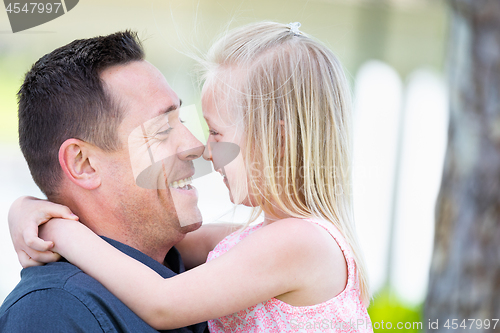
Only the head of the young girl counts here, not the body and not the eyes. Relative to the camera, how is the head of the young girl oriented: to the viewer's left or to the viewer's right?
to the viewer's left

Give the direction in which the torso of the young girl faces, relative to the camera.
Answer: to the viewer's left

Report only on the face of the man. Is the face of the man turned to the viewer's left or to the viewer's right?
to the viewer's right

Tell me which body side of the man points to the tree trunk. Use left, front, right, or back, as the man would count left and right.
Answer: front

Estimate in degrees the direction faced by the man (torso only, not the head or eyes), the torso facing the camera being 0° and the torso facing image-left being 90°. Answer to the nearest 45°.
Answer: approximately 270°
